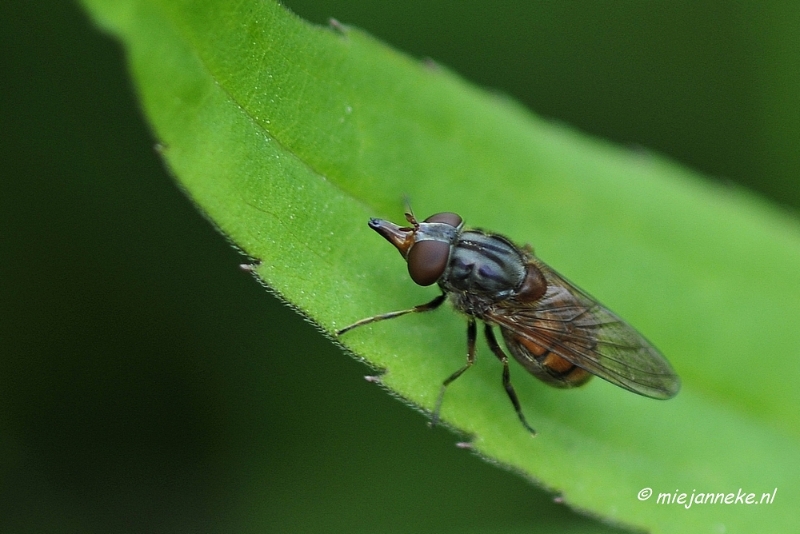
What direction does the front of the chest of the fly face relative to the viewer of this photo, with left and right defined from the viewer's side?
facing to the left of the viewer
